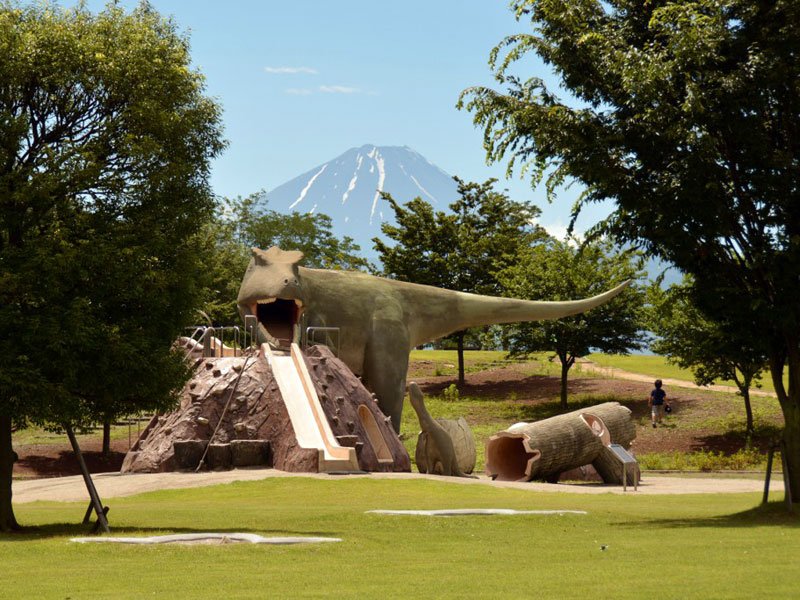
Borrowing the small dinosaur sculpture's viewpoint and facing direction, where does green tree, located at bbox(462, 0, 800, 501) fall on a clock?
The green tree is roughly at 8 o'clock from the small dinosaur sculpture.

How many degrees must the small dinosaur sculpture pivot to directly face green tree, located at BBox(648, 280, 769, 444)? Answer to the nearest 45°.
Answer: approximately 135° to its right

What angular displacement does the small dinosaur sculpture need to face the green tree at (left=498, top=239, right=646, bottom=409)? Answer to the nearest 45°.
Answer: approximately 90° to its right

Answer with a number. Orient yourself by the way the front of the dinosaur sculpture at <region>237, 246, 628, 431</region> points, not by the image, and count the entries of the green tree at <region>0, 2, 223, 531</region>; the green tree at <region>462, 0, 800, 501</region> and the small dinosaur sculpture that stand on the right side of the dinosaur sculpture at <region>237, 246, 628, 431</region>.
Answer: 0

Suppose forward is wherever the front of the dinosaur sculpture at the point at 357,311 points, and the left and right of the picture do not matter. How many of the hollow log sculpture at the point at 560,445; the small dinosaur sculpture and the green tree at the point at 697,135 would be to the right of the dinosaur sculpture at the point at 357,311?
0

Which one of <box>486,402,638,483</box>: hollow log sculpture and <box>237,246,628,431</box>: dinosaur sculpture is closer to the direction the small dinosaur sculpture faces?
the dinosaur sculpture

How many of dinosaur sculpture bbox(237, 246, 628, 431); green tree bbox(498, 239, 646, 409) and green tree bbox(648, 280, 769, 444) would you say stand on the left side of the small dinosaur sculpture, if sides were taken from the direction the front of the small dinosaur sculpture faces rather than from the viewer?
0

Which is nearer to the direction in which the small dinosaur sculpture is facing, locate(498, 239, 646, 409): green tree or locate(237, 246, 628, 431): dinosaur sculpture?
the dinosaur sculpture

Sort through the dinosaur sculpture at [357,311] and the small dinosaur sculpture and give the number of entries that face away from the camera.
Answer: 0

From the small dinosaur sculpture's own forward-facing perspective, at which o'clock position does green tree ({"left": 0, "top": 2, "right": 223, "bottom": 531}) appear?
The green tree is roughly at 10 o'clock from the small dinosaur sculpture.

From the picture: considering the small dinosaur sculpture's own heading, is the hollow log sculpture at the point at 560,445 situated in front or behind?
behind

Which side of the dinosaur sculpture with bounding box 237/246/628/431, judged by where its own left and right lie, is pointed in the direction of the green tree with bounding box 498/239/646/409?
back

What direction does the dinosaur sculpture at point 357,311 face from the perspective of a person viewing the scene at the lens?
facing the viewer and to the left of the viewer

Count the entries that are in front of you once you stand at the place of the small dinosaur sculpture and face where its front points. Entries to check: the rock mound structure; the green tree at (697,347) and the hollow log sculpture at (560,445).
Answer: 1

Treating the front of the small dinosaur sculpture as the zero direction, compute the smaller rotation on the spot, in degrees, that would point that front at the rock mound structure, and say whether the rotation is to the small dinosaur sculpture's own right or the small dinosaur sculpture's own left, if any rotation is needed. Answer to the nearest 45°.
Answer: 0° — it already faces it

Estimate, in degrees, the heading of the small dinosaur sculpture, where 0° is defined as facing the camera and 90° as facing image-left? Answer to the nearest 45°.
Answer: approximately 90°

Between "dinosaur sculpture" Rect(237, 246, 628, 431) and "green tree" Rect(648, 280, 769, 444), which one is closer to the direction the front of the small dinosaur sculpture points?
the dinosaur sculpture

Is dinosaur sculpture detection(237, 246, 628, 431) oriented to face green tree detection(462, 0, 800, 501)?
no
